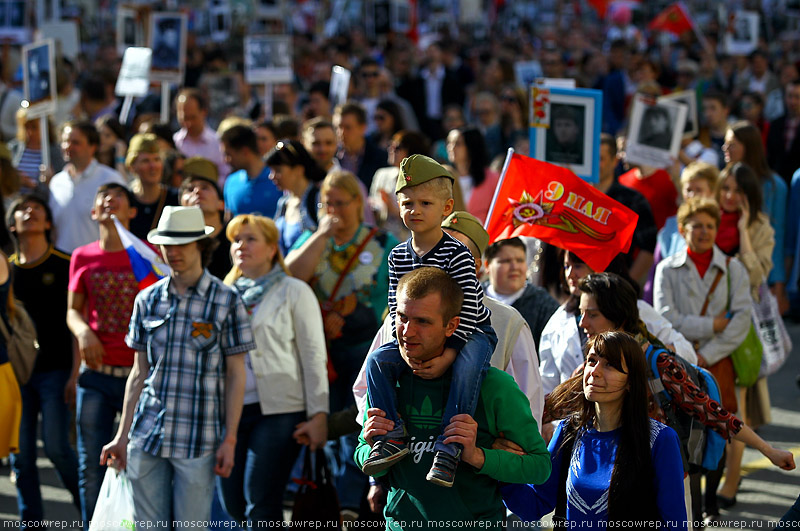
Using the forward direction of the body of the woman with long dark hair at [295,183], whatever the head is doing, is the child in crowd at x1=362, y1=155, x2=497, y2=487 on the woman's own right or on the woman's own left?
on the woman's own left

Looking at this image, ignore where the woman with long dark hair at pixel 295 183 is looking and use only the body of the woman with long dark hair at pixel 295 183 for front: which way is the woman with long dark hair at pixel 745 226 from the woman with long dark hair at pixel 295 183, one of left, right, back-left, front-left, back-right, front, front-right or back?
back-left

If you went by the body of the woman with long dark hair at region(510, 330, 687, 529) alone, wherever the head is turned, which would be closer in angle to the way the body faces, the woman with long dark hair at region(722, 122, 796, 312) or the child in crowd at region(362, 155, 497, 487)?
the child in crowd

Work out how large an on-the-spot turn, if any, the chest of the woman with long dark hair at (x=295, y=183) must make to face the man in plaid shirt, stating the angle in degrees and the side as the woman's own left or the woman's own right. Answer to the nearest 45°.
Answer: approximately 45° to the woman's own left

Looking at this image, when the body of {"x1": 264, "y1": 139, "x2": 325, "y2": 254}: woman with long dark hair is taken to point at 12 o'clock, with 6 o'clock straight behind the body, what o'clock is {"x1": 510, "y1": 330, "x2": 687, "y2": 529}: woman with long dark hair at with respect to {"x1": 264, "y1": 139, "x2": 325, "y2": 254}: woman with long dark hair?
{"x1": 510, "y1": 330, "x2": 687, "y2": 529}: woman with long dark hair is roughly at 10 o'clock from {"x1": 264, "y1": 139, "x2": 325, "y2": 254}: woman with long dark hair.

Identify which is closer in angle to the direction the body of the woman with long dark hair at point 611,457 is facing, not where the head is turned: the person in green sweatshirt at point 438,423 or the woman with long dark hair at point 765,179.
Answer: the person in green sweatshirt

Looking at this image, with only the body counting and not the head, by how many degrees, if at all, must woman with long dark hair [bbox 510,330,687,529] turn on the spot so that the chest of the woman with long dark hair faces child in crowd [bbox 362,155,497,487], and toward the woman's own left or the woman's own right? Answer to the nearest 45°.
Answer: approximately 45° to the woman's own right

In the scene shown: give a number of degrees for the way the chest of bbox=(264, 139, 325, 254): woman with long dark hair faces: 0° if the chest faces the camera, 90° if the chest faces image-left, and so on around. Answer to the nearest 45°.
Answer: approximately 45°

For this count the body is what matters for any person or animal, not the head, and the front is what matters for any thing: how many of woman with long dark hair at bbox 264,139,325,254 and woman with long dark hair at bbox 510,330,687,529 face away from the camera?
0

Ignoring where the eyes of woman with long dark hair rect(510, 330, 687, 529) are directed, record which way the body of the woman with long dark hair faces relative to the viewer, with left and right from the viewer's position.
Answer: facing the viewer and to the left of the viewer
